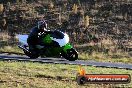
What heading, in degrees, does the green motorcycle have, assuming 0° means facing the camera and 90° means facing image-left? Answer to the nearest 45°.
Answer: approximately 270°

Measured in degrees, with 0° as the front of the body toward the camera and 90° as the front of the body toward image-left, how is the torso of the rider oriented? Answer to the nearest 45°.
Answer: approximately 270°
